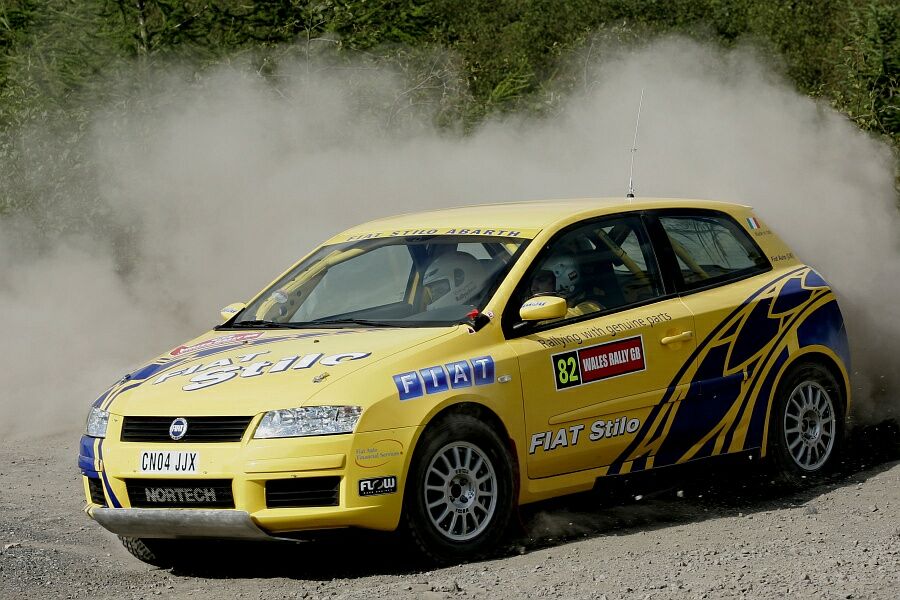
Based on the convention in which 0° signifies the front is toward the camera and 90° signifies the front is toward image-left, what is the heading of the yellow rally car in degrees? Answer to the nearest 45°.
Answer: approximately 45°
